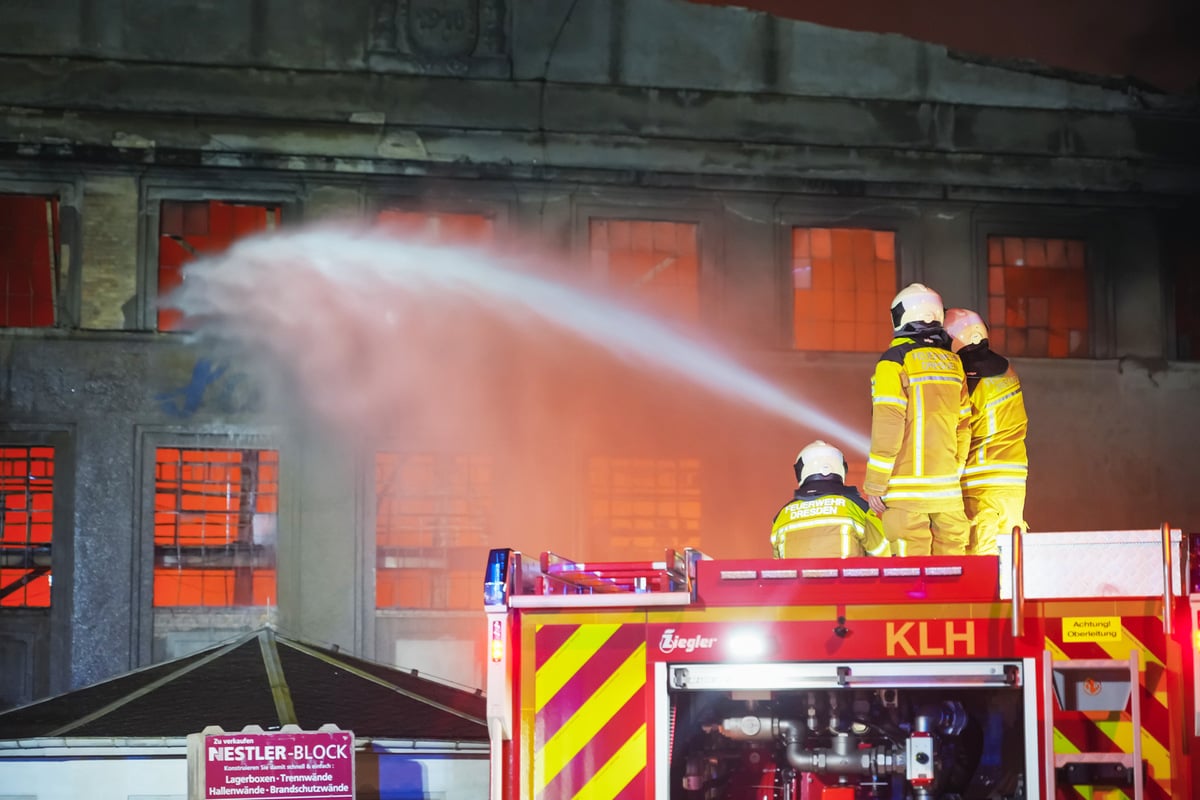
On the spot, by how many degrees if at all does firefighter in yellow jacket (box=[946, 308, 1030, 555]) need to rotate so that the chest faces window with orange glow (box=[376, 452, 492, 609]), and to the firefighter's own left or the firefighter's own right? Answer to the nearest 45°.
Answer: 0° — they already face it

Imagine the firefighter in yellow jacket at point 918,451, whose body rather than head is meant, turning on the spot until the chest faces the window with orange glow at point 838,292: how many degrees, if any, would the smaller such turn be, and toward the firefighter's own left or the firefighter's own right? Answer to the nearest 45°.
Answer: approximately 45° to the firefighter's own right

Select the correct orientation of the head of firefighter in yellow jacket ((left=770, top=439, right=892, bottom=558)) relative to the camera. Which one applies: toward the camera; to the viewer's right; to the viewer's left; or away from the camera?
away from the camera

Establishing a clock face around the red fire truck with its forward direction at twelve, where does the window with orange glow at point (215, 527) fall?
The window with orange glow is roughly at 11 o'clock from the red fire truck.

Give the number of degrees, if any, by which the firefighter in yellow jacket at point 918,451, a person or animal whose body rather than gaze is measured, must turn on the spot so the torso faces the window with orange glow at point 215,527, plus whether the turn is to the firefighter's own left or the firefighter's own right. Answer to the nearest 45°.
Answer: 0° — they already face it

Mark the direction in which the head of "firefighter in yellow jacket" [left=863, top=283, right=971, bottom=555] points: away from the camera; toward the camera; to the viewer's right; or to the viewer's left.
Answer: away from the camera

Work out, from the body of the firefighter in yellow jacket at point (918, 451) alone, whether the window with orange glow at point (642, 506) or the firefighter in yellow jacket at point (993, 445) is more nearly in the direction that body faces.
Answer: the window with orange glow

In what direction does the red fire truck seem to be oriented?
away from the camera

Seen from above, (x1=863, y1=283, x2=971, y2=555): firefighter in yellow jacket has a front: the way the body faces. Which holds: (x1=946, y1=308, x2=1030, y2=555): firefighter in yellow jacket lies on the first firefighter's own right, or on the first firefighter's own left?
on the first firefighter's own right

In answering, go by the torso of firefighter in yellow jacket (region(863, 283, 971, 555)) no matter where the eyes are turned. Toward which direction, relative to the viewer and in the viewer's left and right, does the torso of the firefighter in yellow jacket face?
facing away from the viewer and to the left of the viewer

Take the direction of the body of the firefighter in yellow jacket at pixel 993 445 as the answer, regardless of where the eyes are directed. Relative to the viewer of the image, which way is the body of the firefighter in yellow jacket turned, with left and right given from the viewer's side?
facing away from the viewer and to the left of the viewer

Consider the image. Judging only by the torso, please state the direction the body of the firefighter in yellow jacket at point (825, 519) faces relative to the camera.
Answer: away from the camera

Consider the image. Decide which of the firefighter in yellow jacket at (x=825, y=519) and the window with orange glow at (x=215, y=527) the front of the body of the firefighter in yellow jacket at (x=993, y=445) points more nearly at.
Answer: the window with orange glow
